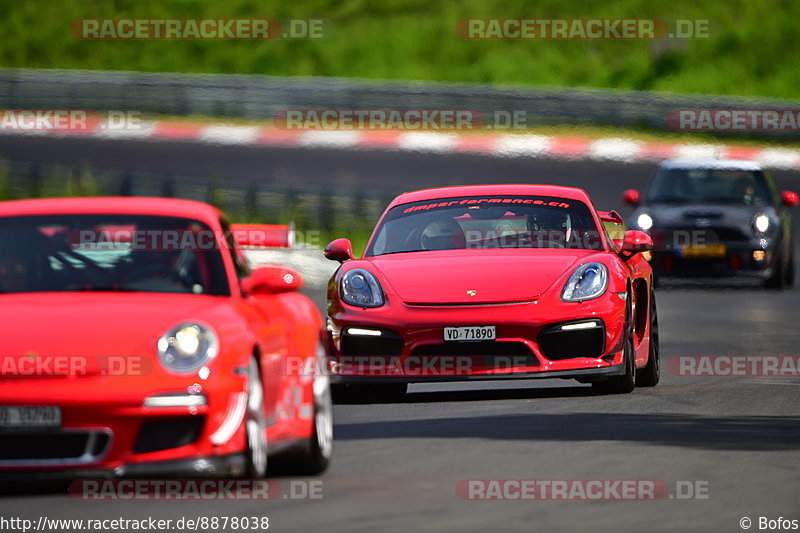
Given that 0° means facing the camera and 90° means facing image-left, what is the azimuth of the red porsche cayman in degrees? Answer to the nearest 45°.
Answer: approximately 0°

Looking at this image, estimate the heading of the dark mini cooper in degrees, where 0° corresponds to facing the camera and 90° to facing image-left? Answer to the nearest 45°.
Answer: approximately 0°

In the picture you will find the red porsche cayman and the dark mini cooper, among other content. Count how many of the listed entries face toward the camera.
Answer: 2

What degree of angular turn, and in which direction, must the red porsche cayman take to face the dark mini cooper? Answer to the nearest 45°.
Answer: approximately 180°

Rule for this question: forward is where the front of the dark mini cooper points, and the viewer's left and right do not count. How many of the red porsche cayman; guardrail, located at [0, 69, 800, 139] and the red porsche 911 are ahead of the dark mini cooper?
2

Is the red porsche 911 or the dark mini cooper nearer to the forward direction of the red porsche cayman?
the red porsche 911

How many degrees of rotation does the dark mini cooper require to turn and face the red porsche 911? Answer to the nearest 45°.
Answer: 0° — it already faces it

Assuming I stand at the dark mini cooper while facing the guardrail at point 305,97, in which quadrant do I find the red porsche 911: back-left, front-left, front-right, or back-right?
back-left

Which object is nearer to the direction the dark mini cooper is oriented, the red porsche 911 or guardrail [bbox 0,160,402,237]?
the red porsche 911

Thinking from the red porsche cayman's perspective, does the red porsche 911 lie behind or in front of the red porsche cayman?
in front
